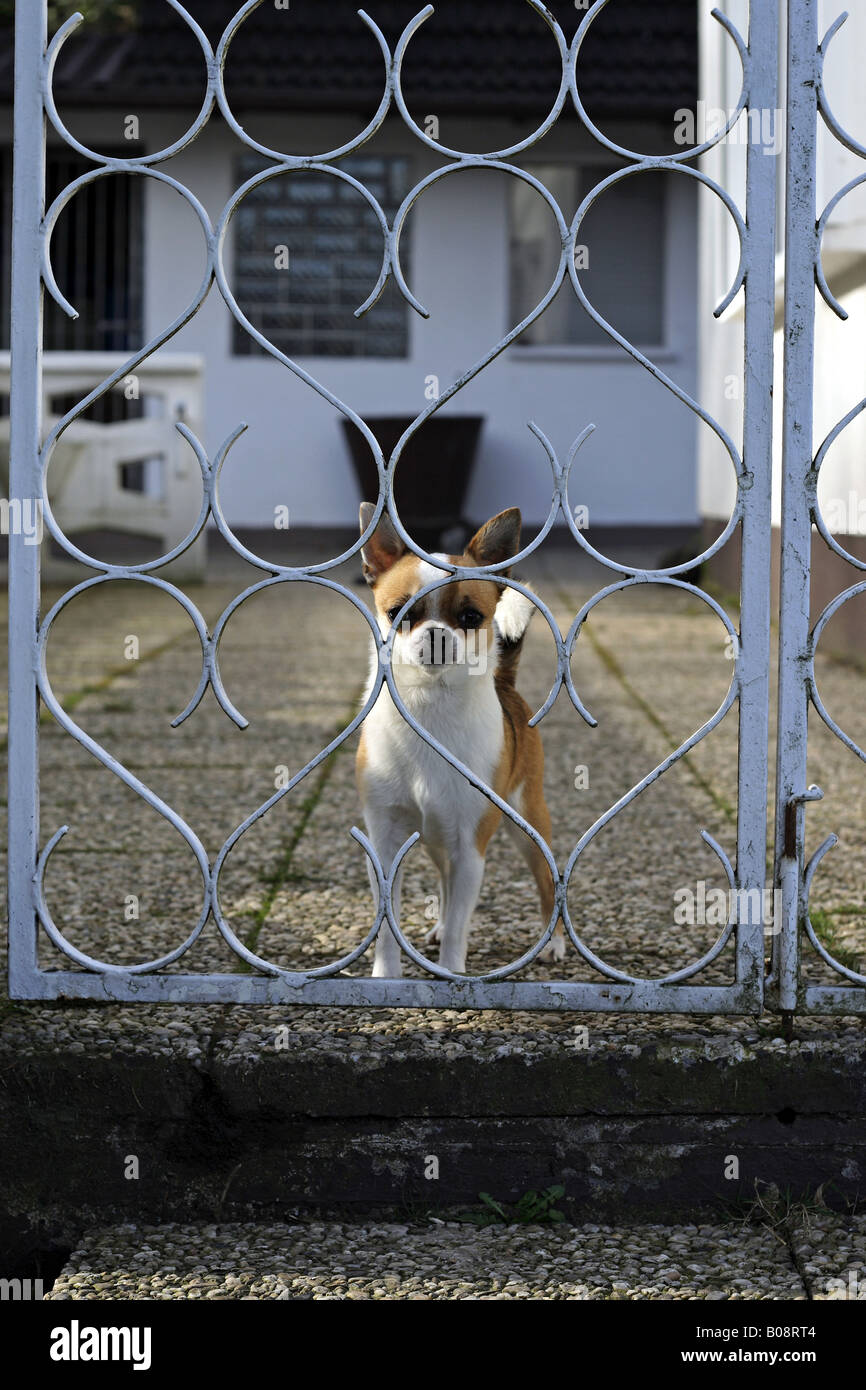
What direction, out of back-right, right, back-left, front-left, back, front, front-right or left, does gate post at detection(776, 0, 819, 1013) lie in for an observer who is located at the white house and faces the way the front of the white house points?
front

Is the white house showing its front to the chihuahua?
yes

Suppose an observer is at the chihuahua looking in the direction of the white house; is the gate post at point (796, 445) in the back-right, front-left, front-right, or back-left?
back-right

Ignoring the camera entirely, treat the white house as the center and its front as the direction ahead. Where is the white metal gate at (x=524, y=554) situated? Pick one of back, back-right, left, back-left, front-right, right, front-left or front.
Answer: front

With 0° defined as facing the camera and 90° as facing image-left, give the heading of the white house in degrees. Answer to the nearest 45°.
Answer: approximately 0°
